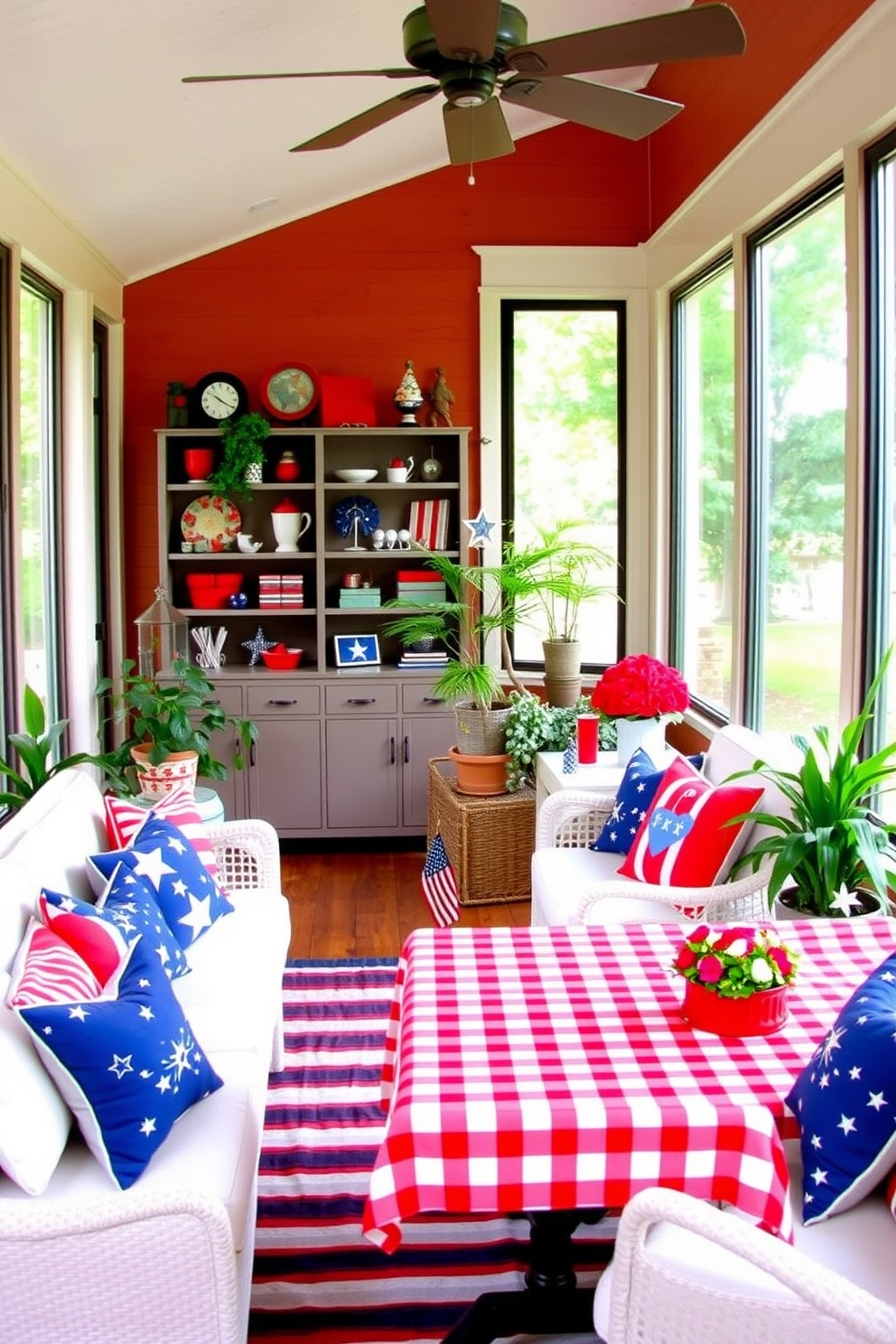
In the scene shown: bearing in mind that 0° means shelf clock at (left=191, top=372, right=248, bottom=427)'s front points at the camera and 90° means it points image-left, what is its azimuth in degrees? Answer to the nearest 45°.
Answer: approximately 0°

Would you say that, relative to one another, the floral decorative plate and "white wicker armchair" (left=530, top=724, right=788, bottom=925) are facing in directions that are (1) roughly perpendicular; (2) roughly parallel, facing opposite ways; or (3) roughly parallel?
roughly perpendicular

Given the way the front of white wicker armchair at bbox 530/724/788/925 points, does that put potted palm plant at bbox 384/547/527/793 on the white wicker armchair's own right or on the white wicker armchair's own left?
on the white wicker armchair's own right

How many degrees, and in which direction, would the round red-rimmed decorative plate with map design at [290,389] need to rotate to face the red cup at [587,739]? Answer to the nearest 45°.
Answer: approximately 45° to its left

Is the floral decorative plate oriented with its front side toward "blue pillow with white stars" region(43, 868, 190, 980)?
yes

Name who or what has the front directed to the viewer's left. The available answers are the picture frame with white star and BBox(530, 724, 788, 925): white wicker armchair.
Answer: the white wicker armchair

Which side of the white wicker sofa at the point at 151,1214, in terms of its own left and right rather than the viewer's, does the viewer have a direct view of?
right

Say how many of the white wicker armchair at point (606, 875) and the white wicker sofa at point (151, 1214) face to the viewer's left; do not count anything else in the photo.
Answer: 1
